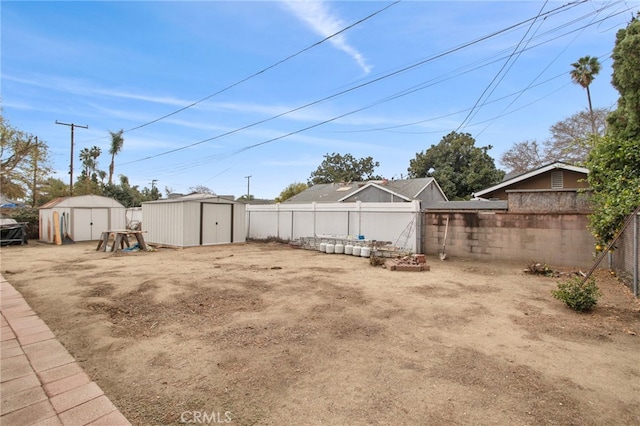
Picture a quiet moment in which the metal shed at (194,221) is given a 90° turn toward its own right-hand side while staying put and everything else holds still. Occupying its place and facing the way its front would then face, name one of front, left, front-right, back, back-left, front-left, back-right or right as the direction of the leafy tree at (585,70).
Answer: back-left

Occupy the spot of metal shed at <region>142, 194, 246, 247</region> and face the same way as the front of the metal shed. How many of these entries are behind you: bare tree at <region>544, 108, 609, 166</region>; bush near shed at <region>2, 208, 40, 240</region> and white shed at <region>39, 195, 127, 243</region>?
2

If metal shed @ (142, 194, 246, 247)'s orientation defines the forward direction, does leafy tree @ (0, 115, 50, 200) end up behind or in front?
behind

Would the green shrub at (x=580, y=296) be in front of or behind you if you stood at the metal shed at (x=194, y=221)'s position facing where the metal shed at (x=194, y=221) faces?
in front

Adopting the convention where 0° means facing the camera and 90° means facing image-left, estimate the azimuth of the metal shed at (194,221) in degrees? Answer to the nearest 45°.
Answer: approximately 315°
